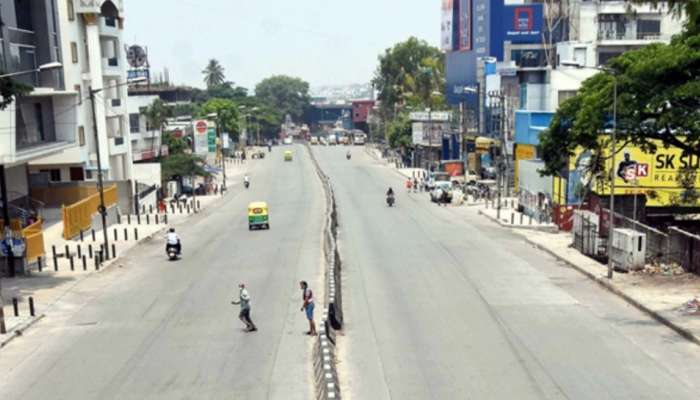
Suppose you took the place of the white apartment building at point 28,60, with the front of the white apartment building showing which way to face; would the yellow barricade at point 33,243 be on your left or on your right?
on your right

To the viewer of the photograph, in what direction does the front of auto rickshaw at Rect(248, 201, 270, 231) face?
facing away from the viewer

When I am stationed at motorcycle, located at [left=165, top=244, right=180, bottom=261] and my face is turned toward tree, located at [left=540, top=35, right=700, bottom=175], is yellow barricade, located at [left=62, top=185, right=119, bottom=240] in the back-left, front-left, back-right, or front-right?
back-left

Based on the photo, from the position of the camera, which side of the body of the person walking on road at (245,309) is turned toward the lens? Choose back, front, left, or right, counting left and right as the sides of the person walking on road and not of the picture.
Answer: left

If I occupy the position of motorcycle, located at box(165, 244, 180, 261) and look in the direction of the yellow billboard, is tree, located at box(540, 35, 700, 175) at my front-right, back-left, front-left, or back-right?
front-right

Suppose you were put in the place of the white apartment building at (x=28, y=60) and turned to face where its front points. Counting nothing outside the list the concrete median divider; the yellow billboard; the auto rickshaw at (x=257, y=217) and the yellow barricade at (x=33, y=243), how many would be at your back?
0

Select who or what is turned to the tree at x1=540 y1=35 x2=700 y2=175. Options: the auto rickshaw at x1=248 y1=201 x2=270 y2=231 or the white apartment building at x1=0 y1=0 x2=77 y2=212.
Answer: the white apartment building

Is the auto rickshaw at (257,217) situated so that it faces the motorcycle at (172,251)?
no

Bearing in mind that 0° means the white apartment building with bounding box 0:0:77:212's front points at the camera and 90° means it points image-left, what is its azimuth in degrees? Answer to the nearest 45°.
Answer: approximately 315°

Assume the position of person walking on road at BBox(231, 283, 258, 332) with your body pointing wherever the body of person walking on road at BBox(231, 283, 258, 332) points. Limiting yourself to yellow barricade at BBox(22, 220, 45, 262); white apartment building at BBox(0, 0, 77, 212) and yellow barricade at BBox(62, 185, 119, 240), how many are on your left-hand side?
0

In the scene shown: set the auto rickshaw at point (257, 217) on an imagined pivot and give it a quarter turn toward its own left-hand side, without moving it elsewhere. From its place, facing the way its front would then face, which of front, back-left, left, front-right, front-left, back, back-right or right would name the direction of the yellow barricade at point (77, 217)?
front

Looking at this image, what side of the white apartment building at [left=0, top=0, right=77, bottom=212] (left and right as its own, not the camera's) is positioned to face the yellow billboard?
front

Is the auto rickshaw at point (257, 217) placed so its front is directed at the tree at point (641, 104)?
no
